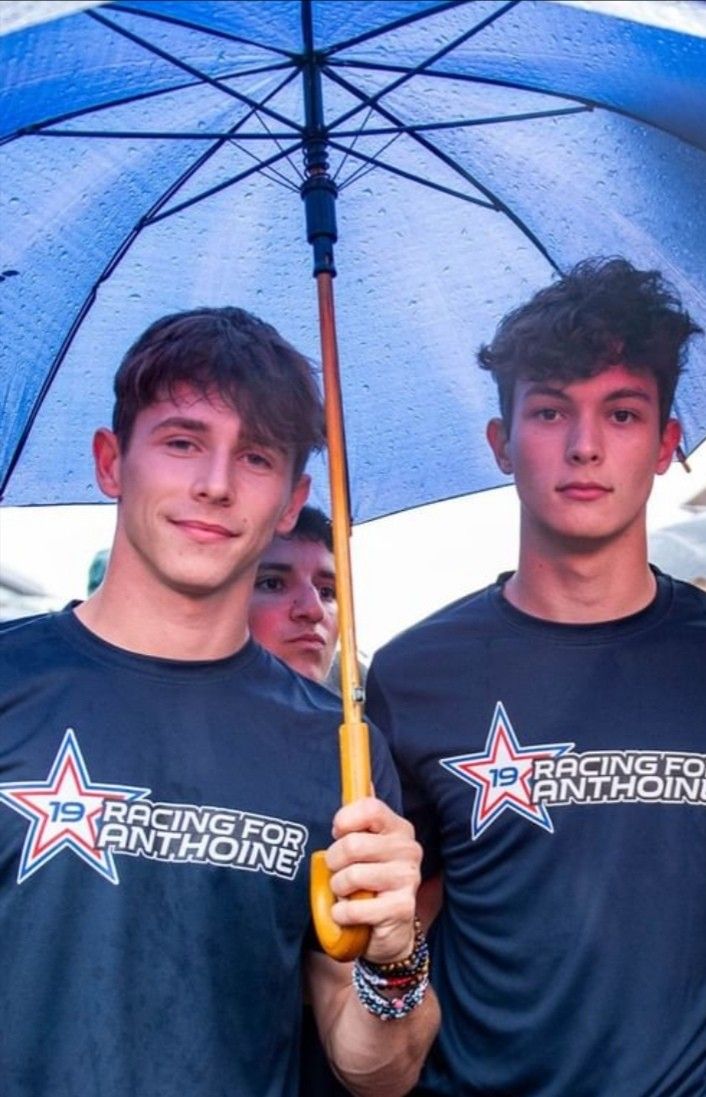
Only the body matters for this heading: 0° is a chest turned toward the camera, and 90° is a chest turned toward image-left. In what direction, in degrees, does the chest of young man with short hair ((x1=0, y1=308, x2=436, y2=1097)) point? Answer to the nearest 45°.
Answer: approximately 0°

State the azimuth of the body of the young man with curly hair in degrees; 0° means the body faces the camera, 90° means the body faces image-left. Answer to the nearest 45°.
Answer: approximately 0°

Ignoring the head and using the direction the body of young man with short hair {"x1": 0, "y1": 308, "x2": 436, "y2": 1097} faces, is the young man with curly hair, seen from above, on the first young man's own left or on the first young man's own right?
on the first young man's own left

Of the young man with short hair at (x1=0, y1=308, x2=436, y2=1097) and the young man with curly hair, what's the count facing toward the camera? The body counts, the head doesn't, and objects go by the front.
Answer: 2

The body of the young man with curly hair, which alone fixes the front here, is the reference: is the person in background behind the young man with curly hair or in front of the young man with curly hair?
behind
